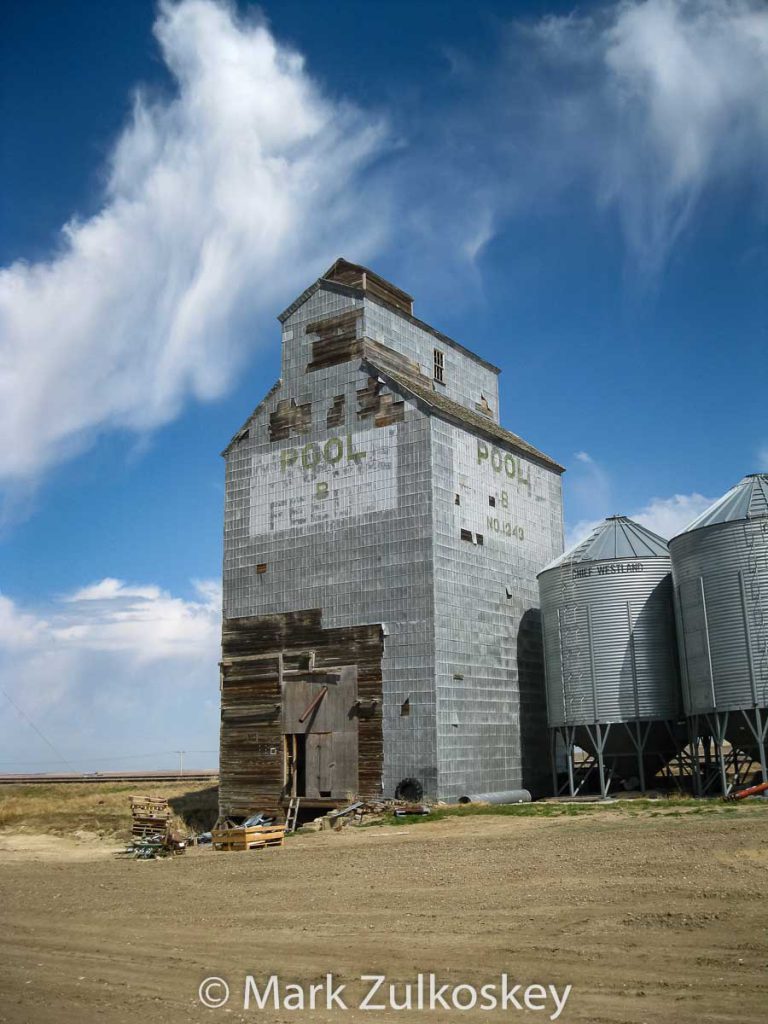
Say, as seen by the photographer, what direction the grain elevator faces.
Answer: facing the viewer and to the left of the viewer

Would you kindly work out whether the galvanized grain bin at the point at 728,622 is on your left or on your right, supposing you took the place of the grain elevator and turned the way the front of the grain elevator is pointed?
on your left
